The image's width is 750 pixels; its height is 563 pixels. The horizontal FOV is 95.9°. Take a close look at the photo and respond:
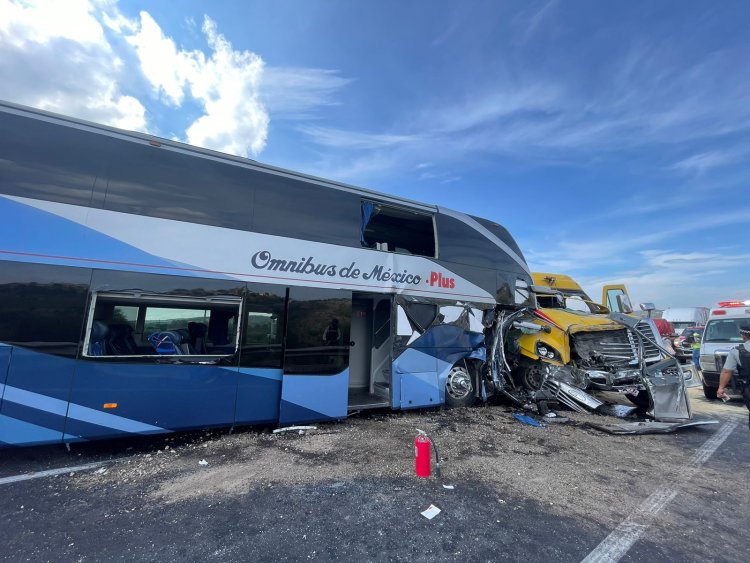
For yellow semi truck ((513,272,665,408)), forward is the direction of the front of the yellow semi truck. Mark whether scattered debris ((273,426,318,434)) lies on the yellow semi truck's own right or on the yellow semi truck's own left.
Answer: on the yellow semi truck's own right

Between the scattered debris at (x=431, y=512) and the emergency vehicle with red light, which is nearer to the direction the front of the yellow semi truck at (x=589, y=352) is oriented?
the scattered debris

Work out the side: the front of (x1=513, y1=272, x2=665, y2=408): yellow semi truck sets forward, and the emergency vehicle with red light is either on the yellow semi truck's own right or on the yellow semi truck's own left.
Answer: on the yellow semi truck's own left
